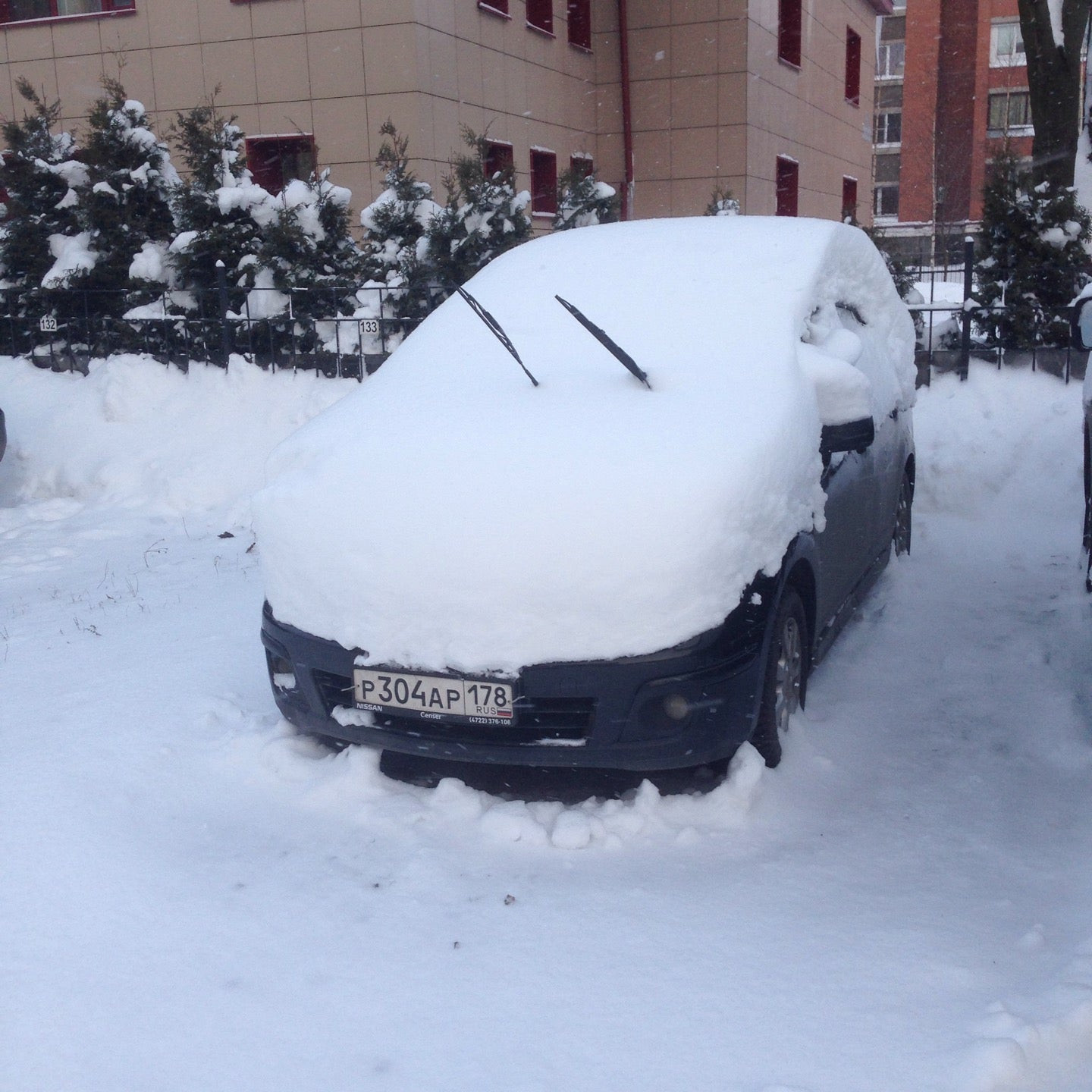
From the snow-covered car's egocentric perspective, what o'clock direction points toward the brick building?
The brick building is roughly at 5 o'clock from the snow-covered car.

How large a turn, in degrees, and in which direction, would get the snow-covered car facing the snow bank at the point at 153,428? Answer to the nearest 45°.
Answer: approximately 90° to its right

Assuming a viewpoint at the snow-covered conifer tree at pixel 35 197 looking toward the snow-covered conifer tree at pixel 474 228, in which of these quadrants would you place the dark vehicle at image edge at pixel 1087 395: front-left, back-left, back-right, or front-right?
front-right

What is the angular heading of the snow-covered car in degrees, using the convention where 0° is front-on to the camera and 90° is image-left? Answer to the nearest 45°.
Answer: approximately 45°

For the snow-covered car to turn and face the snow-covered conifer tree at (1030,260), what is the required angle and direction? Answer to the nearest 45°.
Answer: approximately 180°

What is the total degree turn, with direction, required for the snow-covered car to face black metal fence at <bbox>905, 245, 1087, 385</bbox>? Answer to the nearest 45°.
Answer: approximately 180°

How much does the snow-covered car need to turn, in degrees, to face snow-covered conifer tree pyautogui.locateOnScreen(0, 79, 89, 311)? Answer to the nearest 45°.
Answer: approximately 90° to its right

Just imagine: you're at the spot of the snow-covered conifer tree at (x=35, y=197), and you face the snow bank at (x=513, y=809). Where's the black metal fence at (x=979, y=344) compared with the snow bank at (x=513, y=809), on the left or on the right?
left

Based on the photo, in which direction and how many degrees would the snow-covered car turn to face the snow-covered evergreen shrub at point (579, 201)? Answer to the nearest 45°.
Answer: approximately 135° to its right

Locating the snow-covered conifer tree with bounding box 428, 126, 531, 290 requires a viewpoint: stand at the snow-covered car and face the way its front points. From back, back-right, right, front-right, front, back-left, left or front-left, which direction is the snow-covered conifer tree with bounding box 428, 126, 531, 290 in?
back-right
